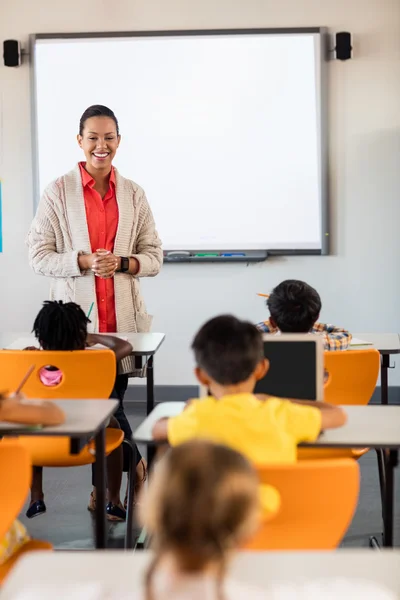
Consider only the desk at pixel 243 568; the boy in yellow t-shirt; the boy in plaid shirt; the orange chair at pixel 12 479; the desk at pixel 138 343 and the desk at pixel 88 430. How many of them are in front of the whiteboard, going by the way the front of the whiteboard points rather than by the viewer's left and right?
6

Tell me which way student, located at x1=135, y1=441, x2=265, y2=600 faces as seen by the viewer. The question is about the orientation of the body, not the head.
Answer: away from the camera

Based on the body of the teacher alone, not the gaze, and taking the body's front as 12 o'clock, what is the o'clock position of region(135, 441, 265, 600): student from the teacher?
The student is roughly at 12 o'clock from the teacher.

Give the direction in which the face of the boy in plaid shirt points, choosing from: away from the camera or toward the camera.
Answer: away from the camera

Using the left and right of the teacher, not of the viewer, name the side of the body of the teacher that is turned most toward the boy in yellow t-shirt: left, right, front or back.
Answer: front

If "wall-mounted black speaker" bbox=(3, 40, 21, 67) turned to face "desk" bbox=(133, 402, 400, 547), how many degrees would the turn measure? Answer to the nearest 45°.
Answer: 0° — it already faces it

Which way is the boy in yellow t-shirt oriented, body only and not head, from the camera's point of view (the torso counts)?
away from the camera

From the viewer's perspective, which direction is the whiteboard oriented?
toward the camera

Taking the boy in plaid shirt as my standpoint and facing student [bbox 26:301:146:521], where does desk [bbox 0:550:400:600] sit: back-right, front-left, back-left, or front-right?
front-left

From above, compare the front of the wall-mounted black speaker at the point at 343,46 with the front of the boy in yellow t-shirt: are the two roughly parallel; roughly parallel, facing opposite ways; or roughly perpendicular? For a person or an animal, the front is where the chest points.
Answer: roughly parallel, facing opposite ways

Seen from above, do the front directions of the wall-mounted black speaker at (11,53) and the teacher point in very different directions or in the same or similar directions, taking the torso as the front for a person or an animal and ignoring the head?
same or similar directions

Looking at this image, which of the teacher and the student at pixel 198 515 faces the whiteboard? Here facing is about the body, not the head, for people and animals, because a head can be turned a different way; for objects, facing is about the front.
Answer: the student

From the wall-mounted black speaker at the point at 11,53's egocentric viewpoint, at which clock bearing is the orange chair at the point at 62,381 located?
The orange chair is roughly at 12 o'clock from the wall-mounted black speaker.

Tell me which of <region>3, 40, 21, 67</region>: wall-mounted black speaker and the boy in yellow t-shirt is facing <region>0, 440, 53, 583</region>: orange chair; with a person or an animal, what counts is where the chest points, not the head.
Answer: the wall-mounted black speaker

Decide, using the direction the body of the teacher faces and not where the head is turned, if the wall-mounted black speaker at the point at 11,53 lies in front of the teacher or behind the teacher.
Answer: behind

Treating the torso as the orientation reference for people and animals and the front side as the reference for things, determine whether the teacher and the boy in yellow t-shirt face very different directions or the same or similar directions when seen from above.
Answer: very different directions

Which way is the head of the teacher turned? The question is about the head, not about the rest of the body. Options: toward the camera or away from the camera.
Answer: toward the camera

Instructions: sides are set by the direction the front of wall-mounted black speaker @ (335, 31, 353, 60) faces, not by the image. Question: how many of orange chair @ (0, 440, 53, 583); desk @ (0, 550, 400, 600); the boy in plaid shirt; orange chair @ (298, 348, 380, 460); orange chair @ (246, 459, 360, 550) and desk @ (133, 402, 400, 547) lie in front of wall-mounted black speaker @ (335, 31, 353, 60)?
6

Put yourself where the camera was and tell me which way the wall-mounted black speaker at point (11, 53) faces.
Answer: facing the viewer
